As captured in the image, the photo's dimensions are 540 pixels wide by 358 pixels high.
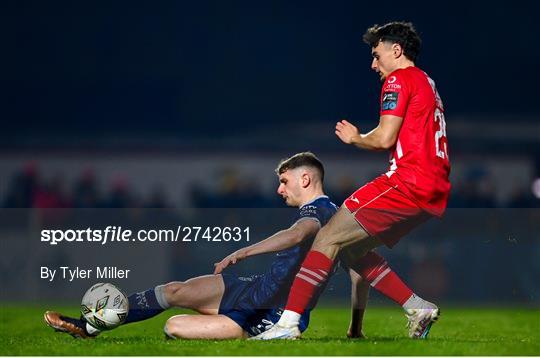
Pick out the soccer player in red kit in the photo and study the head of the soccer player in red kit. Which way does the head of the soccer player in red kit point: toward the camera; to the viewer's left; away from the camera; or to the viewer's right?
to the viewer's left

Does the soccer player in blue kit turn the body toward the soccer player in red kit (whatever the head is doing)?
no
